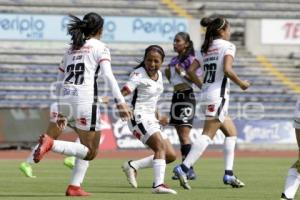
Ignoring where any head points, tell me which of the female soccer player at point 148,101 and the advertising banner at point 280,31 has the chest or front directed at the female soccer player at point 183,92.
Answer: the advertising banner

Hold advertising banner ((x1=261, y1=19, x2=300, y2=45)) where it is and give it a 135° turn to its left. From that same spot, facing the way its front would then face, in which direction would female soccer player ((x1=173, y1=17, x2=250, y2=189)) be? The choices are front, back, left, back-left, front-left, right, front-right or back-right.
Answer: back-right

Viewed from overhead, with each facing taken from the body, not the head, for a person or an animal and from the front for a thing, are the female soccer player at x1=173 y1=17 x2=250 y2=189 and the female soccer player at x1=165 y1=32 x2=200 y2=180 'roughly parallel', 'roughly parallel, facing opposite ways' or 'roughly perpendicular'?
roughly parallel, facing opposite ways

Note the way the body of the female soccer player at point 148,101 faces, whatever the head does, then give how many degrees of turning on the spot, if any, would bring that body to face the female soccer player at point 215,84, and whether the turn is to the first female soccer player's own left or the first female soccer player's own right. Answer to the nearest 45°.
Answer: approximately 90° to the first female soccer player's own left

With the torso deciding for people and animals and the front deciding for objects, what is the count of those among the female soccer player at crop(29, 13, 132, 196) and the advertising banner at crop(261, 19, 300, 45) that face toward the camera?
1

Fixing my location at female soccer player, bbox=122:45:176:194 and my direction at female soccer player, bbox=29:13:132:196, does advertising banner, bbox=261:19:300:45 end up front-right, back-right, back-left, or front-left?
back-right

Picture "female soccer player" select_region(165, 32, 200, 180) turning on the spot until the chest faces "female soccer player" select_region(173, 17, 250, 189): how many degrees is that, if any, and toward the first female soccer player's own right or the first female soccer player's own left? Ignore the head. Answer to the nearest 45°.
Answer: approximately 45° to the first female soccer player's own left

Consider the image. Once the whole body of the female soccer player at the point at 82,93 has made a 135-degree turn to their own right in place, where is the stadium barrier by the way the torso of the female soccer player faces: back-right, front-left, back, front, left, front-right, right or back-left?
back

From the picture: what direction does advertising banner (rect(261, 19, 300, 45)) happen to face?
toward the camera

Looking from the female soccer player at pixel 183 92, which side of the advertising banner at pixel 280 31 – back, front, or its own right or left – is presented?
front

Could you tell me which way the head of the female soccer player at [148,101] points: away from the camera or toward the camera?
toward the camera

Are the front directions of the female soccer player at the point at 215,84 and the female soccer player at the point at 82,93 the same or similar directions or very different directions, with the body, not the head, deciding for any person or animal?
same or similar directions

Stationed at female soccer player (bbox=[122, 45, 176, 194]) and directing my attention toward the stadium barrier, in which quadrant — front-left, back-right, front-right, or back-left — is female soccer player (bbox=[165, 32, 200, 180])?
front-right

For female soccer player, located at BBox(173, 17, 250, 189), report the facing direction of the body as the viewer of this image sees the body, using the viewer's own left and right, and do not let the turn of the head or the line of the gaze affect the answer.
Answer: facing away from the viewer and to the right of the viewer
